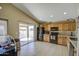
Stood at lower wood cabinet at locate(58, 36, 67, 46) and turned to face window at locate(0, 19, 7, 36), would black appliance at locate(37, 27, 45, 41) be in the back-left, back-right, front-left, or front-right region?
front-right

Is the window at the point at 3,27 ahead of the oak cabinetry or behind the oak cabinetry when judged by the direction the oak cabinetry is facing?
ahead

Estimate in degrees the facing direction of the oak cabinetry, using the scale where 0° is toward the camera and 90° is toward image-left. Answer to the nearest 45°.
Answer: approximately 45°

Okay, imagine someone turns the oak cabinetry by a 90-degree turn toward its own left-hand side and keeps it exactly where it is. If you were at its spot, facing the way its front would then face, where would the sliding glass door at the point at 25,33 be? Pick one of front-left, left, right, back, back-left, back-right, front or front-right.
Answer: back-right
